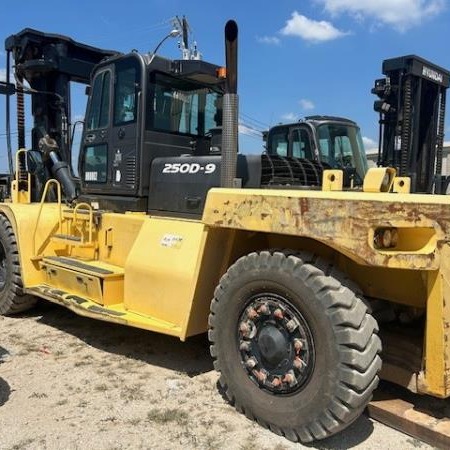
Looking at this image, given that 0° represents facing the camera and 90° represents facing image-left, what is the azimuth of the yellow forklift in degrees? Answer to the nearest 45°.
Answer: approximately 135°

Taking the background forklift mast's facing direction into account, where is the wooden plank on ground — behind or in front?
in front

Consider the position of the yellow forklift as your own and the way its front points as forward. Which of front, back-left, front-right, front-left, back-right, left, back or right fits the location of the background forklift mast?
right

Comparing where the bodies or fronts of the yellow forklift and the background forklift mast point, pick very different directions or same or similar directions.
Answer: very different directions

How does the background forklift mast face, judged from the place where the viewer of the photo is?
facing the viewer and to the right of the viewer

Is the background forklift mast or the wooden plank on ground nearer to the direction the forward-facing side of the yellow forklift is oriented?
the background forklift mast
